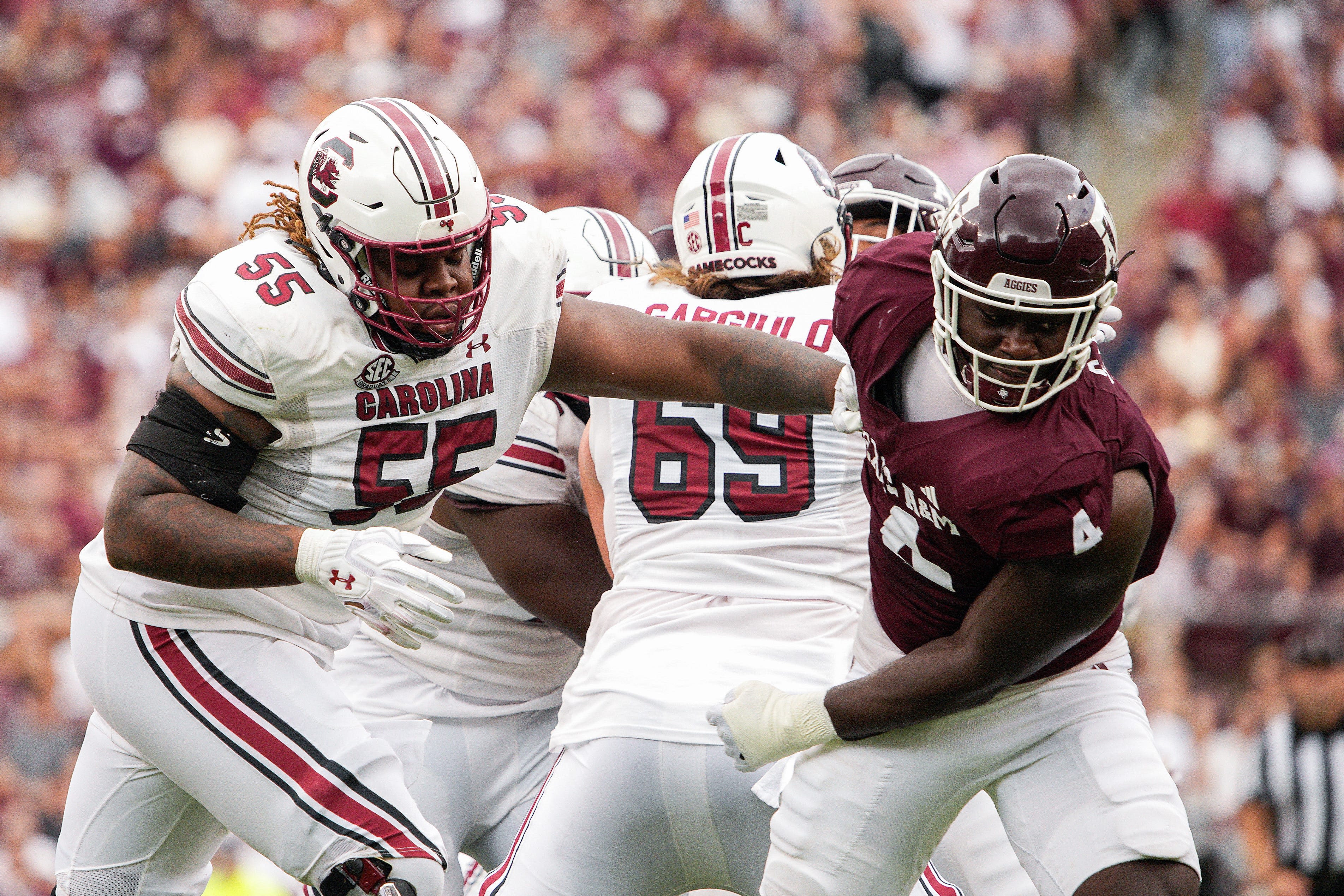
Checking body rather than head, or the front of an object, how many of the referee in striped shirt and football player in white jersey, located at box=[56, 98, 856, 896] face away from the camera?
0

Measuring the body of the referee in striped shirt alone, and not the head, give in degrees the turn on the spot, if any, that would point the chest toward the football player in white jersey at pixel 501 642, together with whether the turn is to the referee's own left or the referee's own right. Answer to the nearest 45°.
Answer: approximately 45° to the referee's own right

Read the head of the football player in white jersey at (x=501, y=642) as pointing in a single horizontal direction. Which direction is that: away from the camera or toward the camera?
away from the camera

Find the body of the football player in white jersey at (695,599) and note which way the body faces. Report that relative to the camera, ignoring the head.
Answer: away from the camera

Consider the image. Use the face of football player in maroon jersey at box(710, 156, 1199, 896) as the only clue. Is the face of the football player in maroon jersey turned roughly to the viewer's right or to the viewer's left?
to the viewer's left

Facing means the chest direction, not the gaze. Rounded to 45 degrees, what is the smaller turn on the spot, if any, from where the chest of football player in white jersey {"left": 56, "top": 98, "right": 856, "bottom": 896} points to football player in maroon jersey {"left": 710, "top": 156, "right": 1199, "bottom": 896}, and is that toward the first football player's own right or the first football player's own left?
0° — they already face them

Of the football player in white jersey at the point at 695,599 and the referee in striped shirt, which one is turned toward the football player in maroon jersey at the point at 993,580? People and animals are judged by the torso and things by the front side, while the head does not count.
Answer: the referee in striped shirt

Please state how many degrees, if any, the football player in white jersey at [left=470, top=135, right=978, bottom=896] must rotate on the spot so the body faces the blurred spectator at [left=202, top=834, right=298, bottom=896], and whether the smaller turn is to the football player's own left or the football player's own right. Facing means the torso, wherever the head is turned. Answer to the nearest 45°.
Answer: approximately 45° to the football player's own left

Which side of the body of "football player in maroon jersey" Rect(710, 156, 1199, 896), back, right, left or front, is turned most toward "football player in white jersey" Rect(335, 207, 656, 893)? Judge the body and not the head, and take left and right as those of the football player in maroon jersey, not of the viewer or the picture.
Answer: right

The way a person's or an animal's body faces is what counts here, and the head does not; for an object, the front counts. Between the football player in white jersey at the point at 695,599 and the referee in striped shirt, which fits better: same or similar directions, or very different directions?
very different directions

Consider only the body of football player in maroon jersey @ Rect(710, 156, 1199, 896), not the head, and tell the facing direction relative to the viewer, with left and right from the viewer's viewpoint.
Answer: facing the viewer and to the left of the viewer

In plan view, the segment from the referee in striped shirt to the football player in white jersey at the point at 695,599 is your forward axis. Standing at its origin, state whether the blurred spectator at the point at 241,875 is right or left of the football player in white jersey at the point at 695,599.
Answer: right

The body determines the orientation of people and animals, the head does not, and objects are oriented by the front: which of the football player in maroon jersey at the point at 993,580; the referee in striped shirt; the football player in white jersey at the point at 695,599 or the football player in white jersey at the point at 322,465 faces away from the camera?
the football player in white jersey at the point at 695,599

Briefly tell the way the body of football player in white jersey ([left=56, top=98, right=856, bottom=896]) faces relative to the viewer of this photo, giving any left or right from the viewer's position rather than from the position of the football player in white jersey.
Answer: facing the viewer and to the right of the viewer

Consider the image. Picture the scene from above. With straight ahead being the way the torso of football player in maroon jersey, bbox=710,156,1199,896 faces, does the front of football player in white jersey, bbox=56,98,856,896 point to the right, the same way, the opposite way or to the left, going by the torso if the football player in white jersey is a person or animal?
to the left

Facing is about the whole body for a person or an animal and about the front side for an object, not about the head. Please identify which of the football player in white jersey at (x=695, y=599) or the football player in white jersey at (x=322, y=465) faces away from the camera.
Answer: the football player in white jersey at (x=695, y=599)

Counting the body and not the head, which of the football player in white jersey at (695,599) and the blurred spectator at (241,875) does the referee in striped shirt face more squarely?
the football player in white jersey

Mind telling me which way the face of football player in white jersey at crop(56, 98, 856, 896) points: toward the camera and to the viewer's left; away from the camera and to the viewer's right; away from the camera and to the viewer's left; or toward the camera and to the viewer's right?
toward the camera and to the viewer's right
